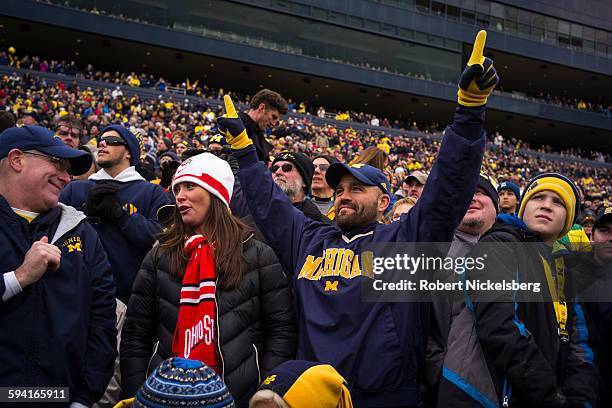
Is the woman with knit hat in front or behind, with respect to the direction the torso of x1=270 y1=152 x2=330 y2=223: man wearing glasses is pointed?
in front

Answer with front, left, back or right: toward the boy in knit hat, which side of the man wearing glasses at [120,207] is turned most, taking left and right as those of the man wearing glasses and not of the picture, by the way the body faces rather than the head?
left

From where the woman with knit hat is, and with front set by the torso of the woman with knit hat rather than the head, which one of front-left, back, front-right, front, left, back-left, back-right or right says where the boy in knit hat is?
left

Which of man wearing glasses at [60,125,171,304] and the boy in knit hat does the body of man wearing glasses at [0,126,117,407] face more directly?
the boy in knit hat

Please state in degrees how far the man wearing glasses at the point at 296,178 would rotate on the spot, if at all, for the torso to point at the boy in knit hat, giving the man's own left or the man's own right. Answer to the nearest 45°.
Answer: approximately 90° to the man's own left

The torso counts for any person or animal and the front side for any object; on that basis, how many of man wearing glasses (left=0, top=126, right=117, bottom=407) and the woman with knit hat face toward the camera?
2

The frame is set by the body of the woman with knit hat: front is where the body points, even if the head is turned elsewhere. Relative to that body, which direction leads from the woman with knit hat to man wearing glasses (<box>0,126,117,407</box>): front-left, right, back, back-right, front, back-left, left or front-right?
right

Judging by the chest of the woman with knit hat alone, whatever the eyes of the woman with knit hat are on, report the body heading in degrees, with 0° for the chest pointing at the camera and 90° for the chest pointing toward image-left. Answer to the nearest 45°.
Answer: approximately 0°

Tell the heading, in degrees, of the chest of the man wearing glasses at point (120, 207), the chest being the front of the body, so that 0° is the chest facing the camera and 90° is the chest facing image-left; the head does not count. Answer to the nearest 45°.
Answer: approximately 45°
